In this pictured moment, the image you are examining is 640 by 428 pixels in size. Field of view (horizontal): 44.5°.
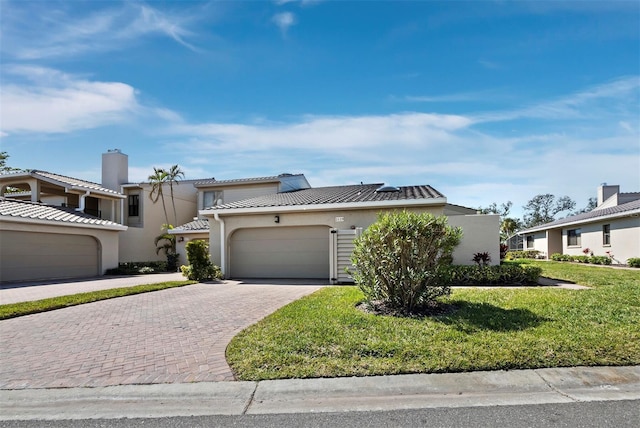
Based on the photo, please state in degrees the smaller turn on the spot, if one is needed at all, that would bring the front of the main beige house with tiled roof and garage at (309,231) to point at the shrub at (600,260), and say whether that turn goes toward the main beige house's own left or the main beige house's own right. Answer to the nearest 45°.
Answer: approximately 135° to the main beige house's own left

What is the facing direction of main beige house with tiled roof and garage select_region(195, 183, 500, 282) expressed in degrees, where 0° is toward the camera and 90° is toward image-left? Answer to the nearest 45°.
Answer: approximately 0°

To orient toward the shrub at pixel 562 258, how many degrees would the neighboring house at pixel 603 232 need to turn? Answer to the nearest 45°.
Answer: approximately 90° to its right

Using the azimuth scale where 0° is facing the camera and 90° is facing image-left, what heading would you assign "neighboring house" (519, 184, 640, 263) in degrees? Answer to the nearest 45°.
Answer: approximately 45°

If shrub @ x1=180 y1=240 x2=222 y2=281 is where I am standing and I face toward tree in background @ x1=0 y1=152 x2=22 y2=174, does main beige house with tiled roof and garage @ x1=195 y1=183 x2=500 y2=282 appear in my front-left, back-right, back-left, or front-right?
back-right
